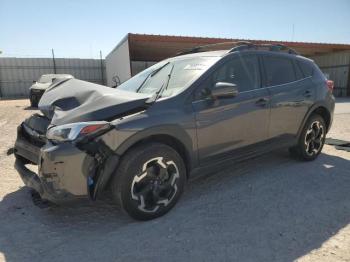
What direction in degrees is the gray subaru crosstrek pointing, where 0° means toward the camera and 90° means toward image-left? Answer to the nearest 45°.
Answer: approximately 45°
